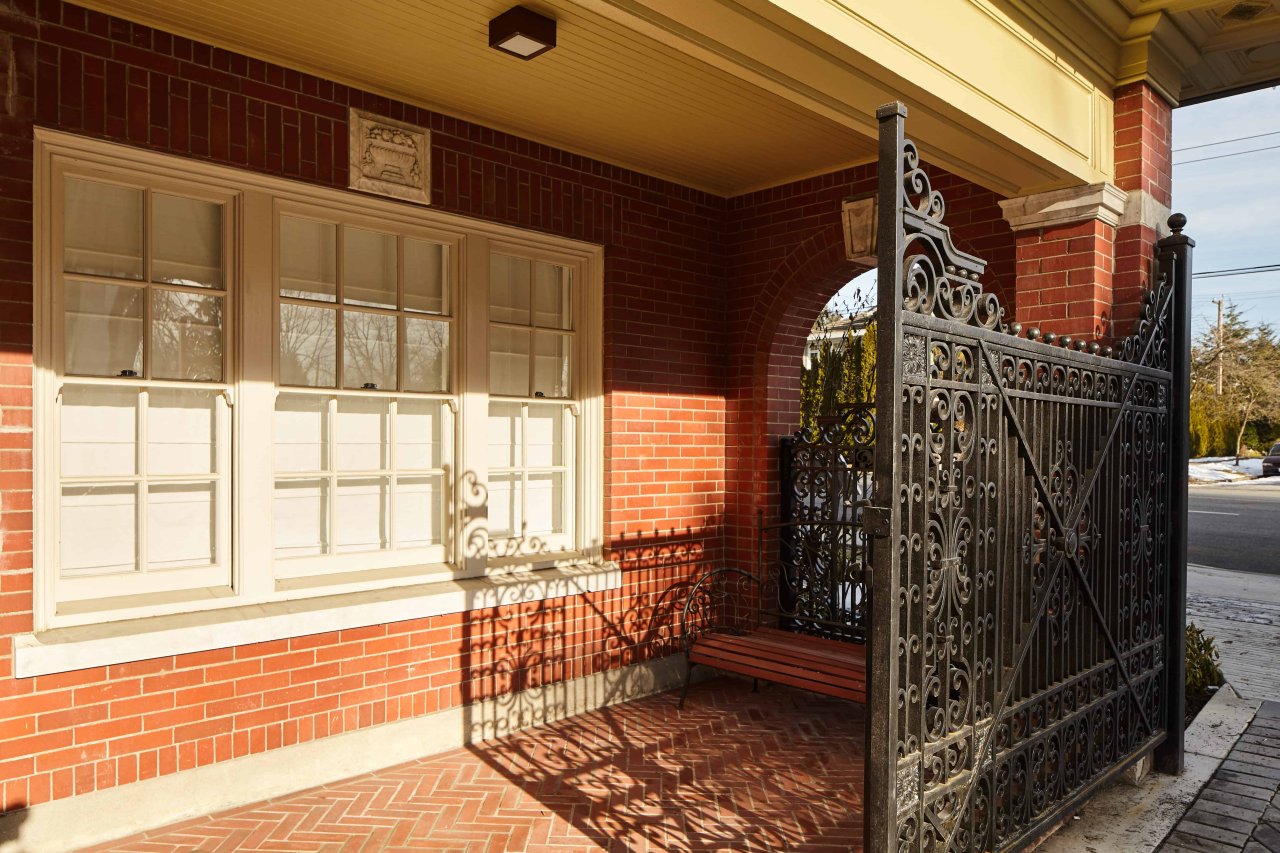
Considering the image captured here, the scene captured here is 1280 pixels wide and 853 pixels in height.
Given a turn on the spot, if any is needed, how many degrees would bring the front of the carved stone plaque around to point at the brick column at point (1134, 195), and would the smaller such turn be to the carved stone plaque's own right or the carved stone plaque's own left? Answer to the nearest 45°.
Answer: approximately 45° to the carved stone plaque's own left

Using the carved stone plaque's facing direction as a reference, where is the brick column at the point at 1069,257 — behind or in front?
in front

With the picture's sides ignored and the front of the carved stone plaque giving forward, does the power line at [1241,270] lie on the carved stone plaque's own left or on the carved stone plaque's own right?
on the carved stone plaque's own left

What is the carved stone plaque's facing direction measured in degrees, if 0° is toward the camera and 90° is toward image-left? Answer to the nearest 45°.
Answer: approximately 315°

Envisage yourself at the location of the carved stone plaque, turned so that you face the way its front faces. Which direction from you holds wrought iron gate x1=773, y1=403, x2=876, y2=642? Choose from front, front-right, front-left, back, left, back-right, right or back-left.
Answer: front-left

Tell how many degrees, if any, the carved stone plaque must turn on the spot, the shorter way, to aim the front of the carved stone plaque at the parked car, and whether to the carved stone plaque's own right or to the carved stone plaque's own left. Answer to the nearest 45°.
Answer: approximately 90° to the carved stone plaque's own left

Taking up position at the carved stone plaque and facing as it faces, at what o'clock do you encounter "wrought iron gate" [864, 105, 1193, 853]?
The wrought iron gate is roughly at 12 o'clock from the carved stone plaque.

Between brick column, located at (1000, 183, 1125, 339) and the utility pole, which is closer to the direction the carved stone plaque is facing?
the brick column
